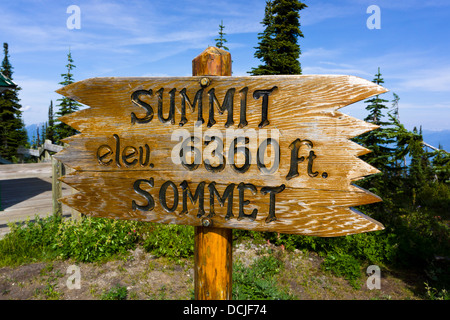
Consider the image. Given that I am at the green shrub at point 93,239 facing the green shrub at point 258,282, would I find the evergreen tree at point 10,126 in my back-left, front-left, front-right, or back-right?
back-left

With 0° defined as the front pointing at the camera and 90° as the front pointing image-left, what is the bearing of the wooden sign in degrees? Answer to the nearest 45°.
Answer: approximately 0°

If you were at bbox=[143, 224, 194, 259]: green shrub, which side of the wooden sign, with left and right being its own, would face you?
back

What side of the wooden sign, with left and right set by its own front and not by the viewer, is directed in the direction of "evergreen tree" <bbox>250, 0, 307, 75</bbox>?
back

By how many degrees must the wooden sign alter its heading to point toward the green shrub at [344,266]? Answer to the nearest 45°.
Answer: approximately 135° to its left

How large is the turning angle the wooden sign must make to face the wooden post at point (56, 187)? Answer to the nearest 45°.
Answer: approximately 135° to its right

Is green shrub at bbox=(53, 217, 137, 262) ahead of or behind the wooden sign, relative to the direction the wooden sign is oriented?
behind
